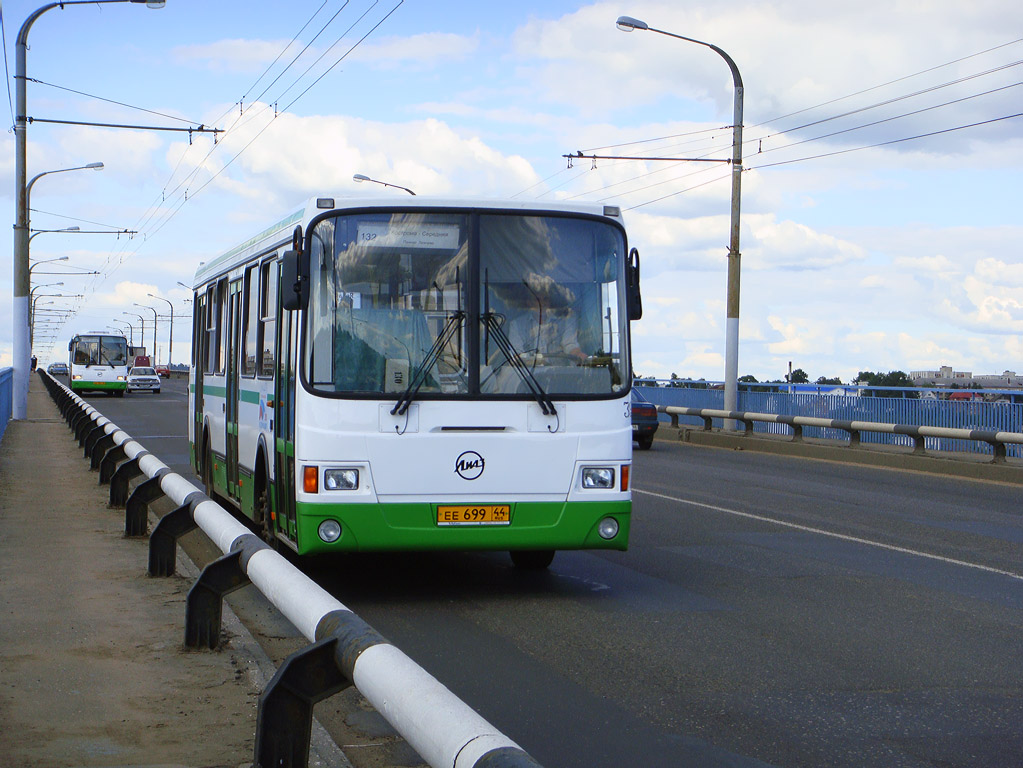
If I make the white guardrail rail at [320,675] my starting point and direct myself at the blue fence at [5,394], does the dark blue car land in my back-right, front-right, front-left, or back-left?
front-right

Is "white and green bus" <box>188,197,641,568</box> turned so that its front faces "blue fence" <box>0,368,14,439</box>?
no

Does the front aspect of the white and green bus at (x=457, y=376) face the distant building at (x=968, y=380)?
no

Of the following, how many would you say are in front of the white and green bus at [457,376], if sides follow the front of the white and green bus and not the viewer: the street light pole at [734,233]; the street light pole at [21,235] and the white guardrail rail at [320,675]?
1

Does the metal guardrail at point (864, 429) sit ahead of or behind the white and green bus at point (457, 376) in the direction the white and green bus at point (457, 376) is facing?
behind

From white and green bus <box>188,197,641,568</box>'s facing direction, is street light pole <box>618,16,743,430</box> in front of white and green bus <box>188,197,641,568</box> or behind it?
behind

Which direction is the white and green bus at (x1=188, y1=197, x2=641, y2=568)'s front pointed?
toward the camera

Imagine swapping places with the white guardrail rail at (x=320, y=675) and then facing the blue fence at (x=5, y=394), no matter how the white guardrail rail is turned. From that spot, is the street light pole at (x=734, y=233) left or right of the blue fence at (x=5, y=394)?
right

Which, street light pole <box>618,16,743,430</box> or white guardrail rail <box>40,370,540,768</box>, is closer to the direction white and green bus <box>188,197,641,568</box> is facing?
the white guardrail rail

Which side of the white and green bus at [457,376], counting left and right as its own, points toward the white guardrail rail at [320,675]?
front

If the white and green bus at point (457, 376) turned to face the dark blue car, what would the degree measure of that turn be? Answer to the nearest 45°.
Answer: approximately 180°

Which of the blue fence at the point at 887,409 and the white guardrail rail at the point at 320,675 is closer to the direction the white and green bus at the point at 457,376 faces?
the white guardrail rail

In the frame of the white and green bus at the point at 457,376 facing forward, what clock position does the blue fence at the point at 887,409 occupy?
The blue fence is roughly at 7 o'clock from the white and green bus.
